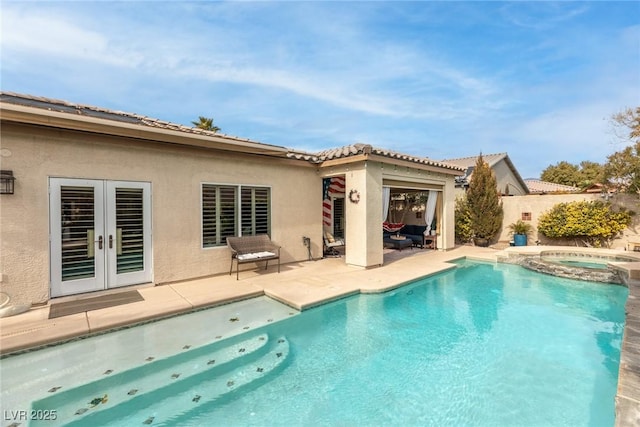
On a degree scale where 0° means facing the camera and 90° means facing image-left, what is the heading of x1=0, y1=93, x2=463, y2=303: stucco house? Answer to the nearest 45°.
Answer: approximately 315°

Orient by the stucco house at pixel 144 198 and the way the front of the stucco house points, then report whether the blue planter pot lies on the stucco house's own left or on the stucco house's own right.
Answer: on the stucco house's own left

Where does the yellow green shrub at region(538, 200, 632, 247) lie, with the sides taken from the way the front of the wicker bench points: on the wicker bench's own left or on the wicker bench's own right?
on the wicker bench's own left

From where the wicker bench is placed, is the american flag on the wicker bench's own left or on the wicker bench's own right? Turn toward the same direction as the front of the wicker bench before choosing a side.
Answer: on the wicker bench's own left

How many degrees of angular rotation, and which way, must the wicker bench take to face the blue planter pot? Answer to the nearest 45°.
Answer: approximately 45° to its left

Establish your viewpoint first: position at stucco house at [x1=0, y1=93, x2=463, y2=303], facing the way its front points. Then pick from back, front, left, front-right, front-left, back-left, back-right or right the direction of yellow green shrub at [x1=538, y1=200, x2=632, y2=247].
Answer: front-left

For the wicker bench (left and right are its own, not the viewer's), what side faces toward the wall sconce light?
right

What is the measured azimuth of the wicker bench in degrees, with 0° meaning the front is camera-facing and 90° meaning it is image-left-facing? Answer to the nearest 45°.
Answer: approximately 315°

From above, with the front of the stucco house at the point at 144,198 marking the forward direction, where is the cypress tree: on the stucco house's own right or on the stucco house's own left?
on the stucco house's own left
